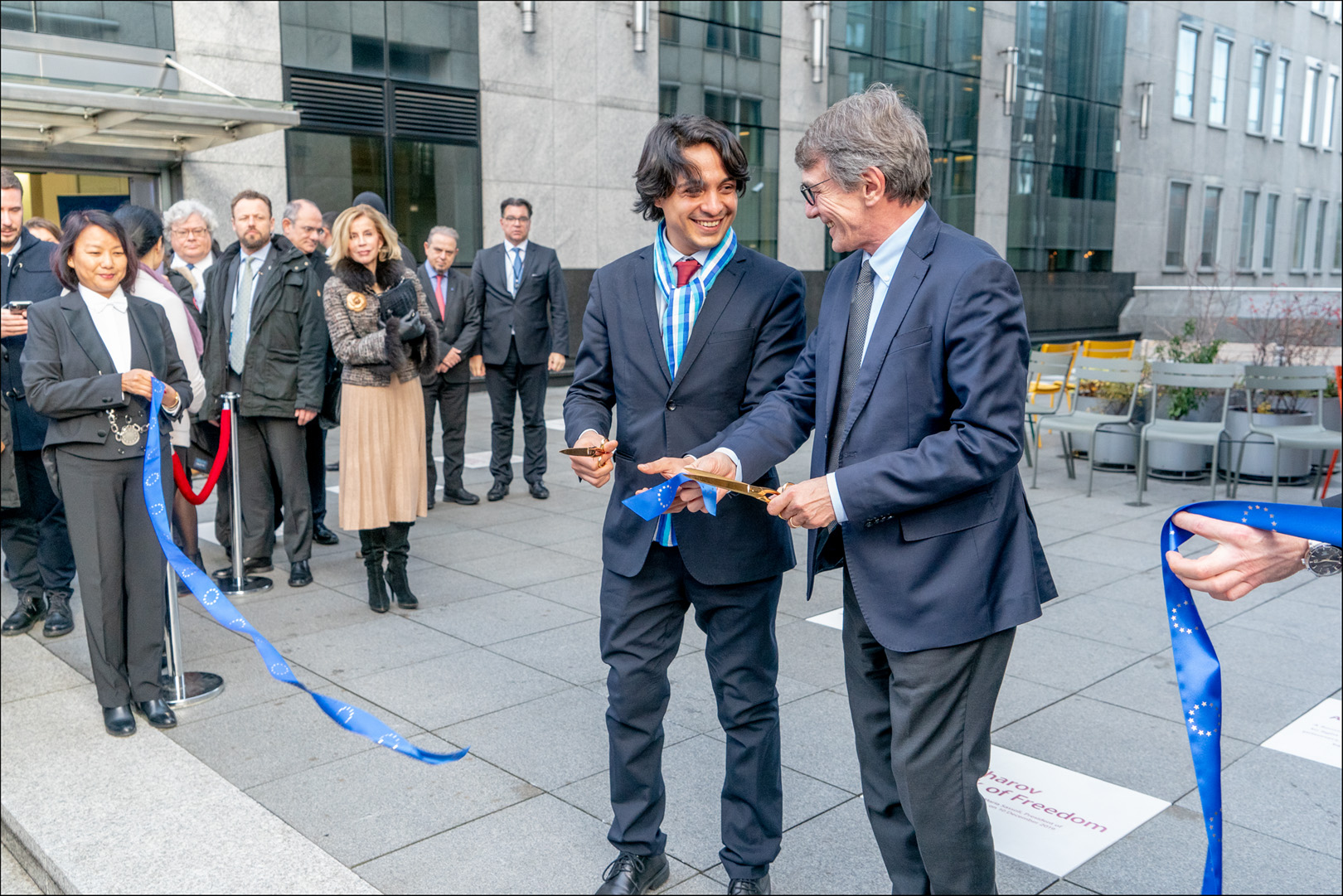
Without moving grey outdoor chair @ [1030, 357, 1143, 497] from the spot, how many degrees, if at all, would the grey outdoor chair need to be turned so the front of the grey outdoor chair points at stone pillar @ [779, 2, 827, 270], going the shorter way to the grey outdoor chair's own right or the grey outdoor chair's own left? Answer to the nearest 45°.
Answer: approximately 90° to the grey outdoor chair's own right

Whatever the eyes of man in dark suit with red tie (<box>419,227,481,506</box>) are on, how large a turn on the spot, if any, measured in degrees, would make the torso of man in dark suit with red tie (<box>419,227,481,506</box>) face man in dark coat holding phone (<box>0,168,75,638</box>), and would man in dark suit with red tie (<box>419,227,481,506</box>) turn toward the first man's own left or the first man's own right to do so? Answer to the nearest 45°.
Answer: approximately 45° to the first man's own right

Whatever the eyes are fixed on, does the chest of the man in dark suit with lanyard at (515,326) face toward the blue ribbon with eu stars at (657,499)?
yes

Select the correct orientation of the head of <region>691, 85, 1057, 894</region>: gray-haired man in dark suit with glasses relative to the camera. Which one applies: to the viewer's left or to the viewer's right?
to the viewer's left

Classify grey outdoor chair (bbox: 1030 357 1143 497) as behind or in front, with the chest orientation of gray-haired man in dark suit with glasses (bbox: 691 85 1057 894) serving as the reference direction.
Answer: behind

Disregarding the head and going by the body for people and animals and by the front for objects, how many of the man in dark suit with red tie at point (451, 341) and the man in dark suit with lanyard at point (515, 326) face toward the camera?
2

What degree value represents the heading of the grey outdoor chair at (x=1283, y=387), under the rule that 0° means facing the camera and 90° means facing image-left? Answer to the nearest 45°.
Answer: approximately 315°

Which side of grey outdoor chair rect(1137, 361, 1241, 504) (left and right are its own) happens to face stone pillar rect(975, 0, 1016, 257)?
back

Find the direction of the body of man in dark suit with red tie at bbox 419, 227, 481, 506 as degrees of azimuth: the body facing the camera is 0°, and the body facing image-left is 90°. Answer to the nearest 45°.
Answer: approximately 0°

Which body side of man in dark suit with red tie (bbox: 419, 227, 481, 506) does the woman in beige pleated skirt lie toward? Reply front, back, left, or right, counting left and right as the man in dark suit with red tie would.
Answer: front

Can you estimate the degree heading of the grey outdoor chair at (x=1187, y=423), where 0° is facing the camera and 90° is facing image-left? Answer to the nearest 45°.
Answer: approximately 0°

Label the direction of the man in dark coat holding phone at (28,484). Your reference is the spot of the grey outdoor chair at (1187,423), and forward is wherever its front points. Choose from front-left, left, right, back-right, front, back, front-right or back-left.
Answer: front-right

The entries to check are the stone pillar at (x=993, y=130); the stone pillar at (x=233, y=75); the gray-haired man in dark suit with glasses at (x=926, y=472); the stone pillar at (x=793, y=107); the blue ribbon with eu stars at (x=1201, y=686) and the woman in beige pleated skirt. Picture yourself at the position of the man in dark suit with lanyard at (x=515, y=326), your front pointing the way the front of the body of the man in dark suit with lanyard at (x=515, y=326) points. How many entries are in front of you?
3
